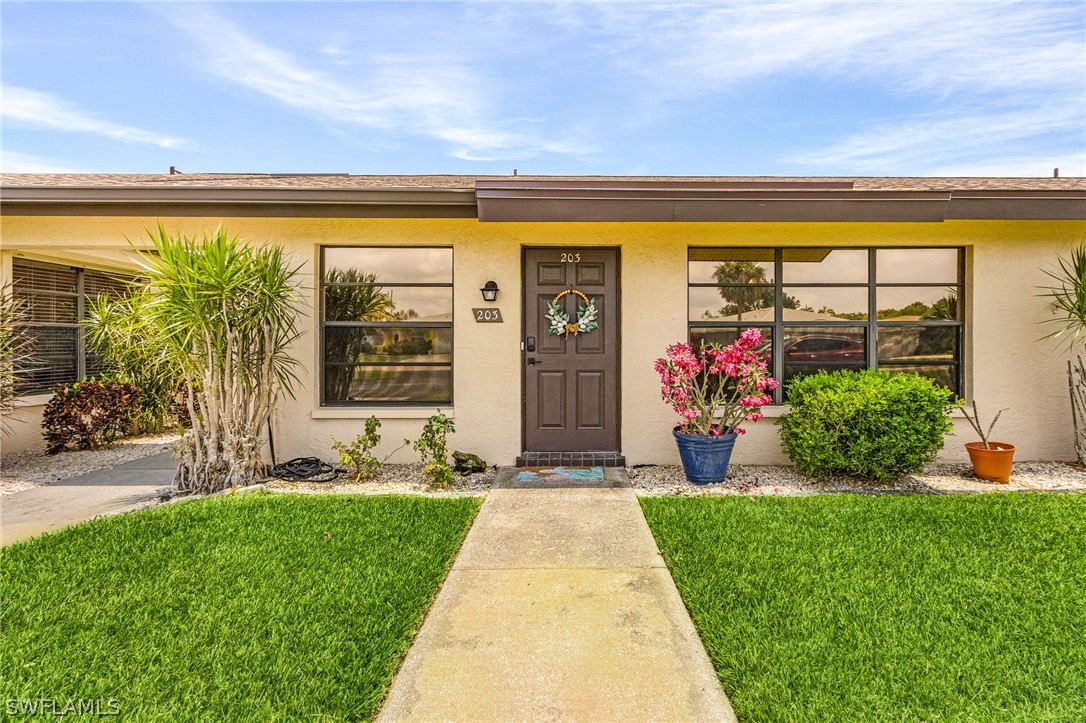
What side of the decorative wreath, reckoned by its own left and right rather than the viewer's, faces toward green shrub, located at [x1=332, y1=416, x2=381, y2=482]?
right

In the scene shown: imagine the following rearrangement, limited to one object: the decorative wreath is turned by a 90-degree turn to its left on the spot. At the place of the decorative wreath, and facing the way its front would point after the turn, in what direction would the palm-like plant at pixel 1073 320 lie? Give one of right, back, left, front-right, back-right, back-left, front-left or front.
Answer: front

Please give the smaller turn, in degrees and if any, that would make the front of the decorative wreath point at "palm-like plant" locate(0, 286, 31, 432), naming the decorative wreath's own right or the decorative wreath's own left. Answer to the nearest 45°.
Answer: approximately 90° to the decorative wreath's own right

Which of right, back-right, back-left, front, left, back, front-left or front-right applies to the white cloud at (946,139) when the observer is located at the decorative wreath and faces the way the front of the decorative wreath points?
back-left

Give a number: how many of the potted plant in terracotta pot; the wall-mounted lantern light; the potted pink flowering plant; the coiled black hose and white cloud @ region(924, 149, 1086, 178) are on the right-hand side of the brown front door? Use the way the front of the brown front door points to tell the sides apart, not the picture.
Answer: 2

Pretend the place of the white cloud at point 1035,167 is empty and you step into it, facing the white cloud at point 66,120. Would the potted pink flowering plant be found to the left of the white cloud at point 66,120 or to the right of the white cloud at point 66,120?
left

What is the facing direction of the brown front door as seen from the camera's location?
facing the viewer

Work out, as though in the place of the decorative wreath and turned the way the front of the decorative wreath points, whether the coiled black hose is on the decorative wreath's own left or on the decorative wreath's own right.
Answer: on the decorative wreath's own right

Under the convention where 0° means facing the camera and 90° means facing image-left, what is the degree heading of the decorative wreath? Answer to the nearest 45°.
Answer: approximately 0°

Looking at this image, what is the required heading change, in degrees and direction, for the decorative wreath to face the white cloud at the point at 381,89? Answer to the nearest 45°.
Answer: approximately 135° to its right

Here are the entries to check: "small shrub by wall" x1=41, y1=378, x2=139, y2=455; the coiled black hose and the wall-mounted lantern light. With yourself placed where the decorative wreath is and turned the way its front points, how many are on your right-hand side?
3

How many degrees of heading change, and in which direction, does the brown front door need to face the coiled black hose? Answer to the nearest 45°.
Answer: approximately 90° to its right
